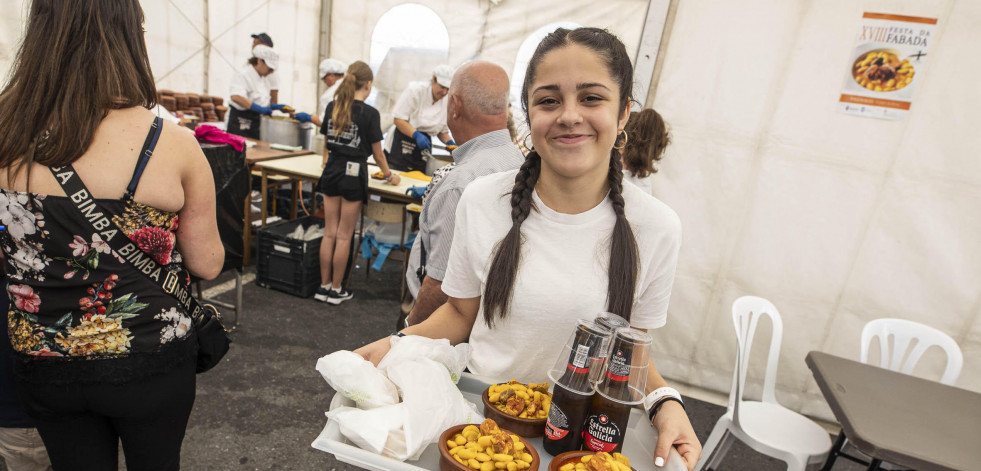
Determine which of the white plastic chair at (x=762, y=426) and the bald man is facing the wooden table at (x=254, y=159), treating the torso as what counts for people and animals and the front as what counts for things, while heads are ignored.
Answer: the bald man

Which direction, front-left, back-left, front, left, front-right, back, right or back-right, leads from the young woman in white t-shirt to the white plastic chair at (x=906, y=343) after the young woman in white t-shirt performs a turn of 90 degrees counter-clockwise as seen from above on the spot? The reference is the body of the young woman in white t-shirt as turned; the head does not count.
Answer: front-left

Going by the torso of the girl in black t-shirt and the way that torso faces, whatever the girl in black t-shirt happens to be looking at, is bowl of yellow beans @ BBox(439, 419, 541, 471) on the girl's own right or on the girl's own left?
on the girl's own right

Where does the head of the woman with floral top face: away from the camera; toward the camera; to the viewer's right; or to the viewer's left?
away from the camera

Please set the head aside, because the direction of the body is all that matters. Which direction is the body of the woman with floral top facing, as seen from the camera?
away from the camera

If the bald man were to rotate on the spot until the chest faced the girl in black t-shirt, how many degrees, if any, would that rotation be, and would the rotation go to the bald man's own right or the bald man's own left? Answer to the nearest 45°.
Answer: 0° — they already face them

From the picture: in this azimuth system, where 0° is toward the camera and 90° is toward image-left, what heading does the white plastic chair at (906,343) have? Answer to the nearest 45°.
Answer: approximately 45°

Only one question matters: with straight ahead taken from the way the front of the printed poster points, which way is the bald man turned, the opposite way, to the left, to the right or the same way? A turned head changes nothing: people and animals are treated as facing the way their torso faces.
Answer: to the right
